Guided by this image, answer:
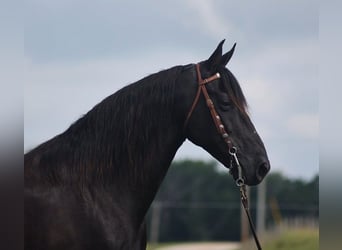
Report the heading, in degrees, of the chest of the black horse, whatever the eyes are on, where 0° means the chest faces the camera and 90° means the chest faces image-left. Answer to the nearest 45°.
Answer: approximately 270°
